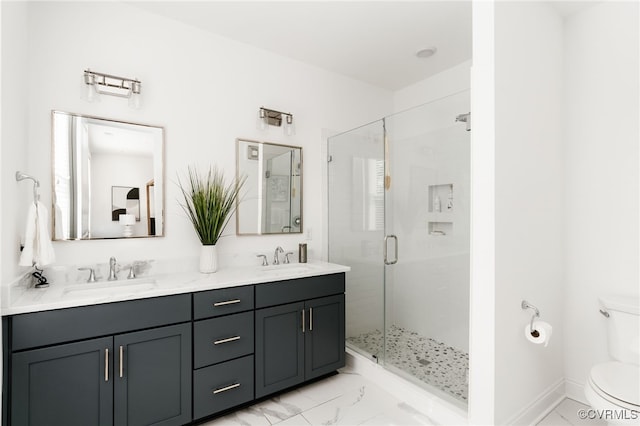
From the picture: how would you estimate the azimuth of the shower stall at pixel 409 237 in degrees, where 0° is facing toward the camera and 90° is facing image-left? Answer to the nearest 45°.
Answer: approximately 45°

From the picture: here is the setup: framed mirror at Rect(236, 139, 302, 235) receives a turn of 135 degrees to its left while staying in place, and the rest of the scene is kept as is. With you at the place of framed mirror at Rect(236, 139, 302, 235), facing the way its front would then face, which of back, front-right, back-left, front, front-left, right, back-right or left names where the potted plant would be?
back-left

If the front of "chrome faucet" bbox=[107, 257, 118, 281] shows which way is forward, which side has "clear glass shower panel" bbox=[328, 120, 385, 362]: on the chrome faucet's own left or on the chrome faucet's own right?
on the chrome faucet's own left

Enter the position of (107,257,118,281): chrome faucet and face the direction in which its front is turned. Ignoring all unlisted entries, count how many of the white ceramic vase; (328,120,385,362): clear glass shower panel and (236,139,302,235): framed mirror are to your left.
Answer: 3
